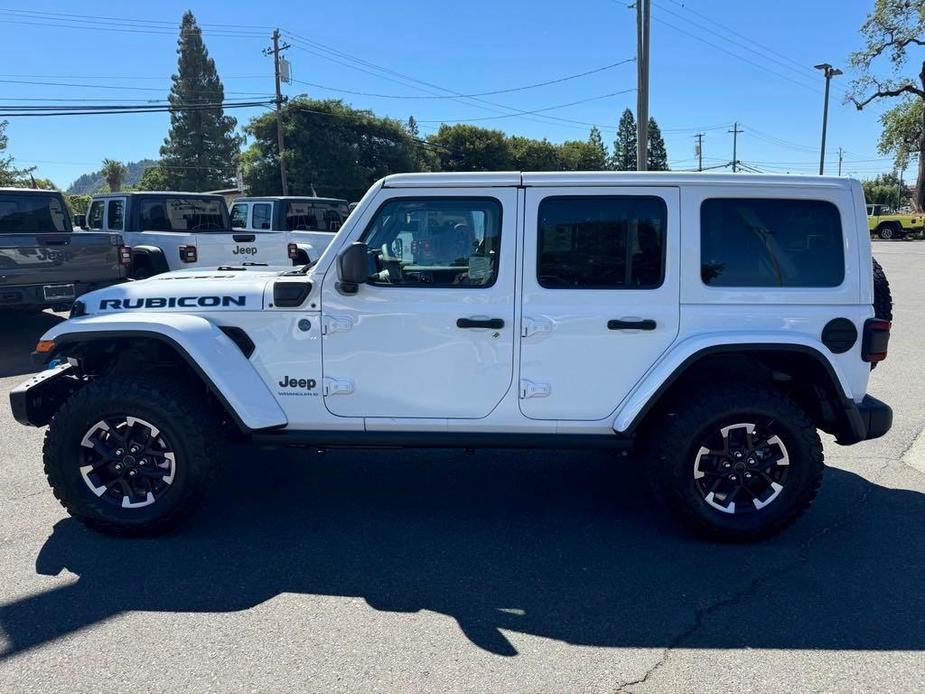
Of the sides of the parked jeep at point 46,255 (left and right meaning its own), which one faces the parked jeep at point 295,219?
right

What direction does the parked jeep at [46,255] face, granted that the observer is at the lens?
facing away from the viewer and to the left of the viewer

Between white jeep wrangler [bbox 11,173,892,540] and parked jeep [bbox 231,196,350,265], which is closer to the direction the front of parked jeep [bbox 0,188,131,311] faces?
the parked jeep

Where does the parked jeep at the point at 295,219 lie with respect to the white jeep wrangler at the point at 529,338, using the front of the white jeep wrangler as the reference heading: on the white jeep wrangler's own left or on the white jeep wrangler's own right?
on the white jeep wrangler's own right

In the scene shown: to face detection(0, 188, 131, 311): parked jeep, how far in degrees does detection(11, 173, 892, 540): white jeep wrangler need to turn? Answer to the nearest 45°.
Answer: approximately 45° to its right

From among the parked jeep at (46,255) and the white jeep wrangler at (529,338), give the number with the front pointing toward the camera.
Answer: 0

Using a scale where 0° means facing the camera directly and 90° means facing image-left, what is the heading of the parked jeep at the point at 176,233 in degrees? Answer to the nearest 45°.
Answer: approximately 135°

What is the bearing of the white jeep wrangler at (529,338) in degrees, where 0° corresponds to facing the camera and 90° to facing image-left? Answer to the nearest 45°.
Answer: approximately 90°

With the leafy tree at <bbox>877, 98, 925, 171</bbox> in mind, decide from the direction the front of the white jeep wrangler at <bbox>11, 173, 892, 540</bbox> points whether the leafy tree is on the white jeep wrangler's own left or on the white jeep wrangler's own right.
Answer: on the white jeep wrangler's own right

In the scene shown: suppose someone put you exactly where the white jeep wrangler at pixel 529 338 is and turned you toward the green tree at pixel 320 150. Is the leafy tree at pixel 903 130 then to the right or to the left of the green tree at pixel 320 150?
right
